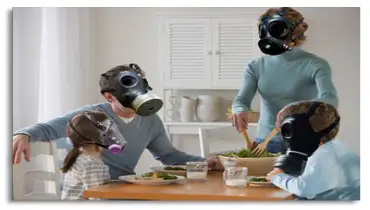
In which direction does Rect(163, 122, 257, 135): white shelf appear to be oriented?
toward the camera

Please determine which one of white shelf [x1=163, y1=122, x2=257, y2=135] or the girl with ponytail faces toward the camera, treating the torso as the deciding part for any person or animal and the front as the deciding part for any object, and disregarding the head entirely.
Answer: the white shelf

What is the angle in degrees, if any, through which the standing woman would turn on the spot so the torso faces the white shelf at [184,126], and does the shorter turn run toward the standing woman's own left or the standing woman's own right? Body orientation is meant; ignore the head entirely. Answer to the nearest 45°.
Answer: approximately 45° to the standing woman's own right

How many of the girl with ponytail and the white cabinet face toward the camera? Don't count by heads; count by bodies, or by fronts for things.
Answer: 1

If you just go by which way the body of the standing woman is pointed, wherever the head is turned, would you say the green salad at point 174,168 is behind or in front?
in front

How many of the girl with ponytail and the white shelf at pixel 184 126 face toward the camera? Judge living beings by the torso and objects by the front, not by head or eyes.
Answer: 1

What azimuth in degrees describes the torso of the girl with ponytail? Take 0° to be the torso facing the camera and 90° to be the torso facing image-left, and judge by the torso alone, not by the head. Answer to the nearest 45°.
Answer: approximately 225°

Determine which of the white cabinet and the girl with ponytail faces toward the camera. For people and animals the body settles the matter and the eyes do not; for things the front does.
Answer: the white cabinet

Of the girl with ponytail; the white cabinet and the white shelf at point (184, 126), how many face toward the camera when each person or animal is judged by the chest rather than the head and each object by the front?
2

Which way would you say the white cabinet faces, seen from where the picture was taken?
facing the viewer

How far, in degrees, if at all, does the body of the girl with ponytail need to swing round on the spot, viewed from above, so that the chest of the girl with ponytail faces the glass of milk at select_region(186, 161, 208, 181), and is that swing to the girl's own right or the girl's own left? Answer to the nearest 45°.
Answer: approximately 45° to the girl's own right
